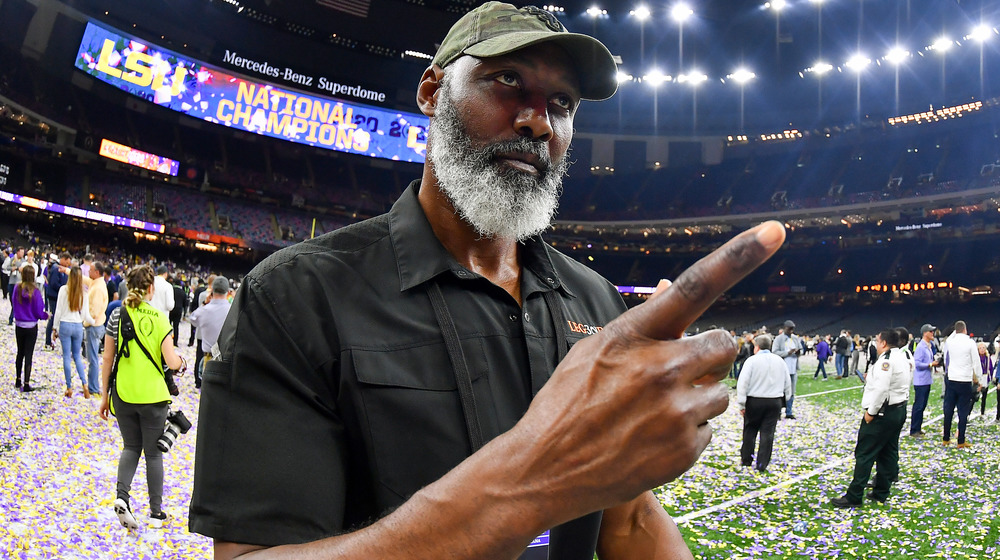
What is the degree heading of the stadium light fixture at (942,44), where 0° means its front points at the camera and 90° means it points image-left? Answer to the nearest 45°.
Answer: approximately 0°

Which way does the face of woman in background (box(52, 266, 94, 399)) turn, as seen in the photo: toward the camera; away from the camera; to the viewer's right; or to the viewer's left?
away from the camera

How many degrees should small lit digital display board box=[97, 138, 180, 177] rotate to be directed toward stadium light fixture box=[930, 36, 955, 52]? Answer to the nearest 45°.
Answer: approximately 45° to its left

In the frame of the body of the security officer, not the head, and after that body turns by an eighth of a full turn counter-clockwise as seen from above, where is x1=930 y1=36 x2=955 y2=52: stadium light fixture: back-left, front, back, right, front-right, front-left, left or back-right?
back-right

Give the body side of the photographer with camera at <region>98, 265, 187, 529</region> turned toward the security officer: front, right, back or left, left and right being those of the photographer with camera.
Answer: right

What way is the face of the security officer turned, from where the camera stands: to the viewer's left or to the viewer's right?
to the viewer's left

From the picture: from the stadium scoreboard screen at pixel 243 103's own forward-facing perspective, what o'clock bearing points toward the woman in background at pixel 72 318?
The woman in background is roughly at 12 o'clock from the stadium scoreboard screen.

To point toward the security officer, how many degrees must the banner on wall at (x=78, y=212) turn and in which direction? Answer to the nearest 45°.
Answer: approximately 45° to its right

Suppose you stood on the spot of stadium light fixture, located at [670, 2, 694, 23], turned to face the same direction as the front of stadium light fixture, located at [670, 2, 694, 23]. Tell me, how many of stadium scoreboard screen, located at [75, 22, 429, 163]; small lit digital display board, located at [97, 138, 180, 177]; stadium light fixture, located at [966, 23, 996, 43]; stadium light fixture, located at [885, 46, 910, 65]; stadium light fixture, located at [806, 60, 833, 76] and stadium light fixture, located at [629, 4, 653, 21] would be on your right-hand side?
3

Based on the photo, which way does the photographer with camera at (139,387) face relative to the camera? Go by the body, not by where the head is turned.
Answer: away from the camera

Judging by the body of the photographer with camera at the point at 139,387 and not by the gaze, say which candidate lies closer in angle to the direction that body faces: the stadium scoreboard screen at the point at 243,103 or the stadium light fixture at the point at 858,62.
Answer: the stadium scoreboard screen
